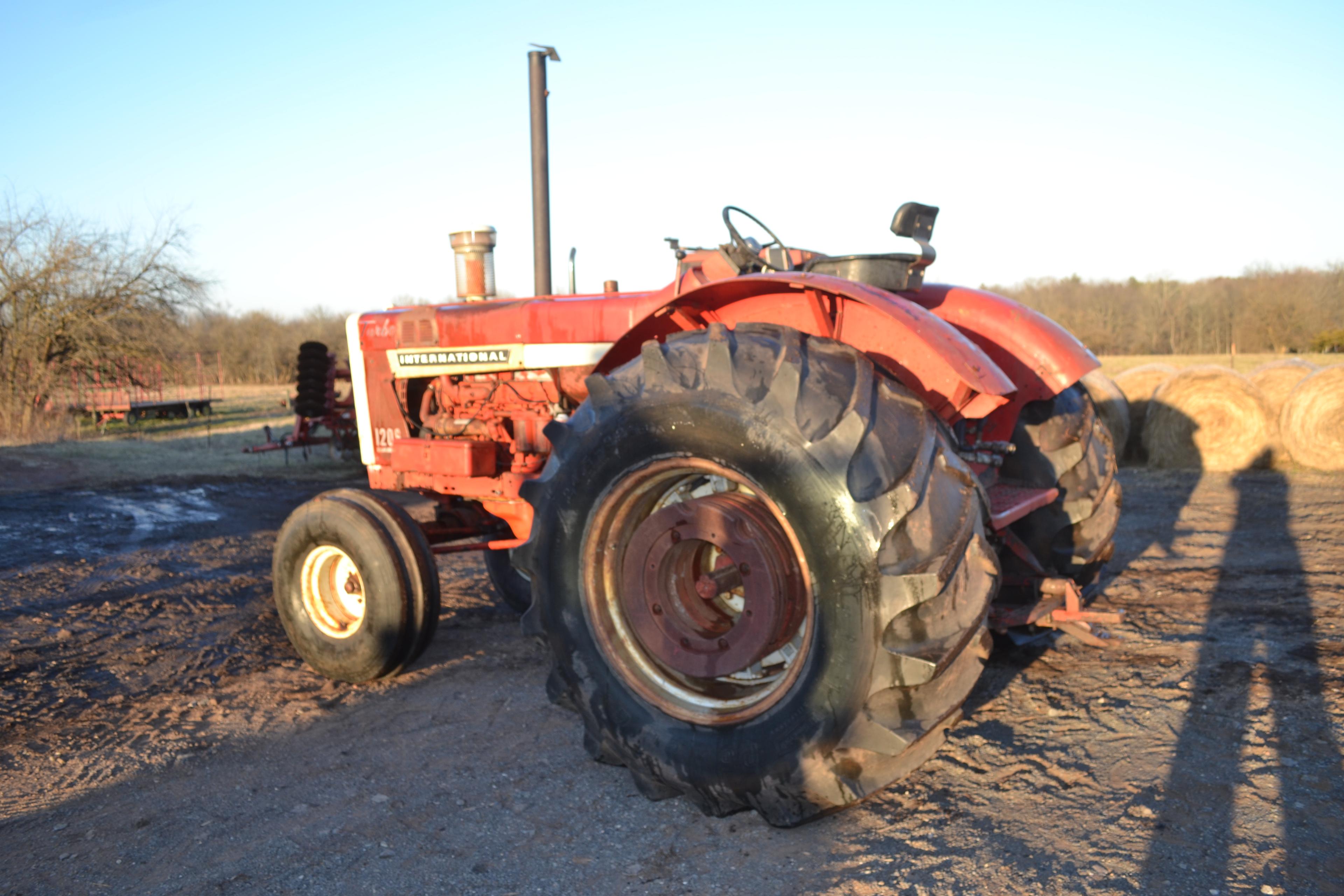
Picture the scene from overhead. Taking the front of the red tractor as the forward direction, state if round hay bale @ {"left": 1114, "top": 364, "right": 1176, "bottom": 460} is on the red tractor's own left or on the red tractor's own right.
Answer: on the red tractor's own right

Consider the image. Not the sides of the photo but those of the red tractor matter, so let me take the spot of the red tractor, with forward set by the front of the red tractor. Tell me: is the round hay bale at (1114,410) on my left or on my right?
on my right

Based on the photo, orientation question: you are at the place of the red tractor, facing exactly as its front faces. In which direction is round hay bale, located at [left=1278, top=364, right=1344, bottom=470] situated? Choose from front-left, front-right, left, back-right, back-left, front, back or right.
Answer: right

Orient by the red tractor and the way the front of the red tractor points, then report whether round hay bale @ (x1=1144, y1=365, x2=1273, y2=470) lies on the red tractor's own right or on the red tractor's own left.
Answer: on the red tractor's own right

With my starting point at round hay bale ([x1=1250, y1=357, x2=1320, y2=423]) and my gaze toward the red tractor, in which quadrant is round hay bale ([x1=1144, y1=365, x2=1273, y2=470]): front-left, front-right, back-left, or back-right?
front-right

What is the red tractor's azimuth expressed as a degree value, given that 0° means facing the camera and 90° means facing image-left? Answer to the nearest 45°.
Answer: approximately 135°

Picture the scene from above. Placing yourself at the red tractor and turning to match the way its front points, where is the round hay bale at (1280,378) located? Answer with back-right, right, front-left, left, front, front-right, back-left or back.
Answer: right

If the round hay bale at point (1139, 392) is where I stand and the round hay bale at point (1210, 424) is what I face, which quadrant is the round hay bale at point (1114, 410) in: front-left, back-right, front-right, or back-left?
front-right
